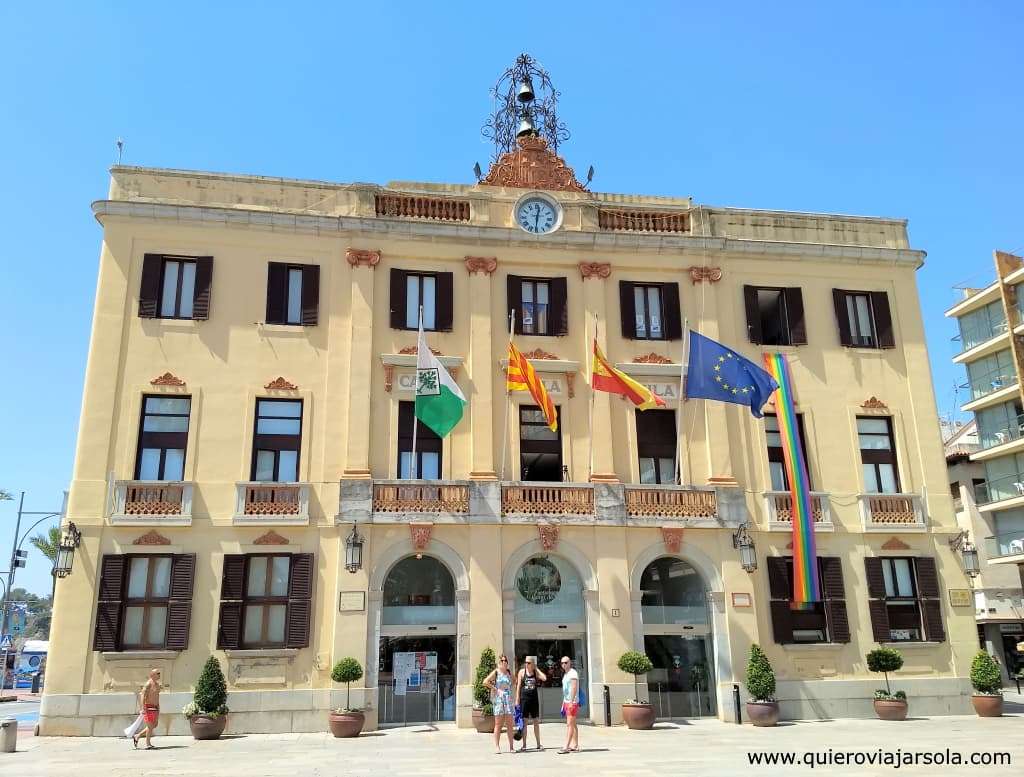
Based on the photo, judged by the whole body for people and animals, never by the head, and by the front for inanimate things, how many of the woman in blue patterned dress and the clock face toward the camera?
2

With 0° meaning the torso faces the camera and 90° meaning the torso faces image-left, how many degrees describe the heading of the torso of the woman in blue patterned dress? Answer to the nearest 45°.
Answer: approximately 0°

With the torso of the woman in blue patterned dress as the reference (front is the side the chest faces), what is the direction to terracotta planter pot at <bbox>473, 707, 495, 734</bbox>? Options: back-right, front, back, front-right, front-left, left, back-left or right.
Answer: back

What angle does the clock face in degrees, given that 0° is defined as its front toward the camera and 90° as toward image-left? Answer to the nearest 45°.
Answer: approximately 0°
